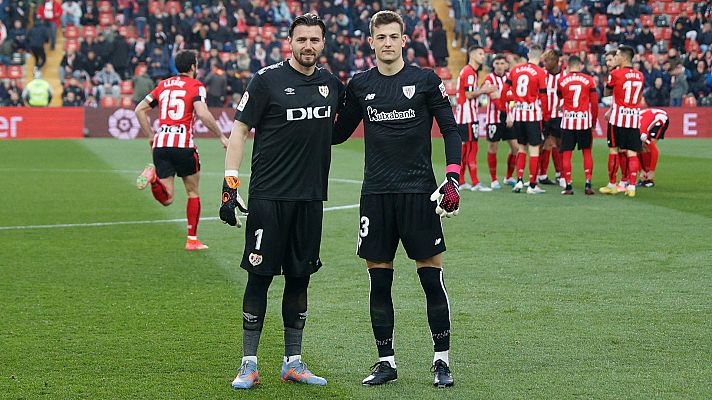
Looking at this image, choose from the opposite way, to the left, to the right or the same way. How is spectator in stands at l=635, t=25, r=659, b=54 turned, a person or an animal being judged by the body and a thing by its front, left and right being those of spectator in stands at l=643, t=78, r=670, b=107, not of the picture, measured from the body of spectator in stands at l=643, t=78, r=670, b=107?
the same way

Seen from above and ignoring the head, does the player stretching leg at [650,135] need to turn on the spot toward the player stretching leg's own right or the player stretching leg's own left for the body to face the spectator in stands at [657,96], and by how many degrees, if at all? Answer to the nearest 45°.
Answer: approximately 90° to the player stretching leg's own right

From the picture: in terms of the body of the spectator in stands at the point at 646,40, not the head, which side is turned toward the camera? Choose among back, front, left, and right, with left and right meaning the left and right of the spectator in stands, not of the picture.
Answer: front

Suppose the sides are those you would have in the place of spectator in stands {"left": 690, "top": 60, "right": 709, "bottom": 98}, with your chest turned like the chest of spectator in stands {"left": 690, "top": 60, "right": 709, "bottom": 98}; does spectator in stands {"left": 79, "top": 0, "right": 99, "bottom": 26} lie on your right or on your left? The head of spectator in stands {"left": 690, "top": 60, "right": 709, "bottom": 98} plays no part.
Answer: on your right

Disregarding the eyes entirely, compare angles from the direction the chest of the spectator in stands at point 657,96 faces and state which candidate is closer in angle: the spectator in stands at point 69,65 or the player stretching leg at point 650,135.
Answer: the player stretching leg

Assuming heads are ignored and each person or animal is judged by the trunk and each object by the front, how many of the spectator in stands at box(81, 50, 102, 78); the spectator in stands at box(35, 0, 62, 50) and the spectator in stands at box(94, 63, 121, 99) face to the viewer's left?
0

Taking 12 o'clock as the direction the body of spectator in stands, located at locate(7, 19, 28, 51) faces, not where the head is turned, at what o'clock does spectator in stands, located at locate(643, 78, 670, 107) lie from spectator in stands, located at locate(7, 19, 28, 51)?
spectator in stands, located at locate(643, 78, 670, 107) is roughly at 10 o'clock from spectator in stands, located at locate(7, 19, 28, 51).

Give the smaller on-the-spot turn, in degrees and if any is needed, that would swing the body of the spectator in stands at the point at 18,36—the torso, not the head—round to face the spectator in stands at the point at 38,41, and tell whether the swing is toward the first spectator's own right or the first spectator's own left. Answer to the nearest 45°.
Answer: approximately 90° to the first spectator's own left

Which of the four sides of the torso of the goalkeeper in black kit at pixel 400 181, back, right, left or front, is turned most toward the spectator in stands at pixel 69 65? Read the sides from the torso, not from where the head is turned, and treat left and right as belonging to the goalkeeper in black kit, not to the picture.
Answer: back

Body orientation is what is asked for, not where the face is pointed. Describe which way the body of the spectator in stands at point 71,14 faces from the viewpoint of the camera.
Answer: toward the camera

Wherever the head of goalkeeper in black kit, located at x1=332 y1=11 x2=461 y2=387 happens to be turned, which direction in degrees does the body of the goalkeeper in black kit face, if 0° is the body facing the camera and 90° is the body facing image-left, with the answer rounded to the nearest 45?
approximately 0°

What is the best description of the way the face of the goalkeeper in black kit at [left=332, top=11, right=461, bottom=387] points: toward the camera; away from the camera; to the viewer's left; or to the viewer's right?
toward the camera

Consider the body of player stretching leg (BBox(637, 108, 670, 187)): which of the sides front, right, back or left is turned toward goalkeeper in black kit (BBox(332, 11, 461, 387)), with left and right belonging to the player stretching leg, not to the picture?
left

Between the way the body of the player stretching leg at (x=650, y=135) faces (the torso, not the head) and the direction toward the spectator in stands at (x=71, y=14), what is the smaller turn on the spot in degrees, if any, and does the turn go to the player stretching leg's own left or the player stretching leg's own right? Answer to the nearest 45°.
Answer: approximately 45° to the player stretching leg's own right

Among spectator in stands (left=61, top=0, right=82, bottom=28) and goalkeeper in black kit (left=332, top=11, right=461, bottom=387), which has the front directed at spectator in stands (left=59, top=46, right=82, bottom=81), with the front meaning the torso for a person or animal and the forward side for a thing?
spectator in stands (left=61, top=0, right=82, bottom=28)

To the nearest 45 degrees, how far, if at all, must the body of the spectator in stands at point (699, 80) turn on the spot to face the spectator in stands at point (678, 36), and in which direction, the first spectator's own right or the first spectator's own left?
approximately 180°

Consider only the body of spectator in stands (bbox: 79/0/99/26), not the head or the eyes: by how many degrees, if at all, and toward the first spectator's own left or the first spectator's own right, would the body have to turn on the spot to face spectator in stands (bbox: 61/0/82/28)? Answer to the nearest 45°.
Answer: approximately 135° to the first spectator's own right

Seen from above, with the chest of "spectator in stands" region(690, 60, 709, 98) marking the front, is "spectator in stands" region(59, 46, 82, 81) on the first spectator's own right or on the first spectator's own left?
on the first spectator's own right

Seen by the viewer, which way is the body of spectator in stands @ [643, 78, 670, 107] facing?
toward the camera
